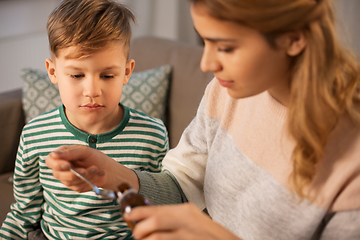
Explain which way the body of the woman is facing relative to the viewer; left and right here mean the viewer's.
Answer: facing the viewer and to the left of the viewer

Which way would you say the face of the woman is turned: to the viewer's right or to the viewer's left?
to the viewer's left

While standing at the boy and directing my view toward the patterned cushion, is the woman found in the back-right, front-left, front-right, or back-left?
back-right

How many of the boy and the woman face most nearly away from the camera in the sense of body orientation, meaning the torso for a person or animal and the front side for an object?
0

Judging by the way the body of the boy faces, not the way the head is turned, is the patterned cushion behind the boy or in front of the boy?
behind

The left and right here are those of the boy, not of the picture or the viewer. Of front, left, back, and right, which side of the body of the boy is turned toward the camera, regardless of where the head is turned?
front
